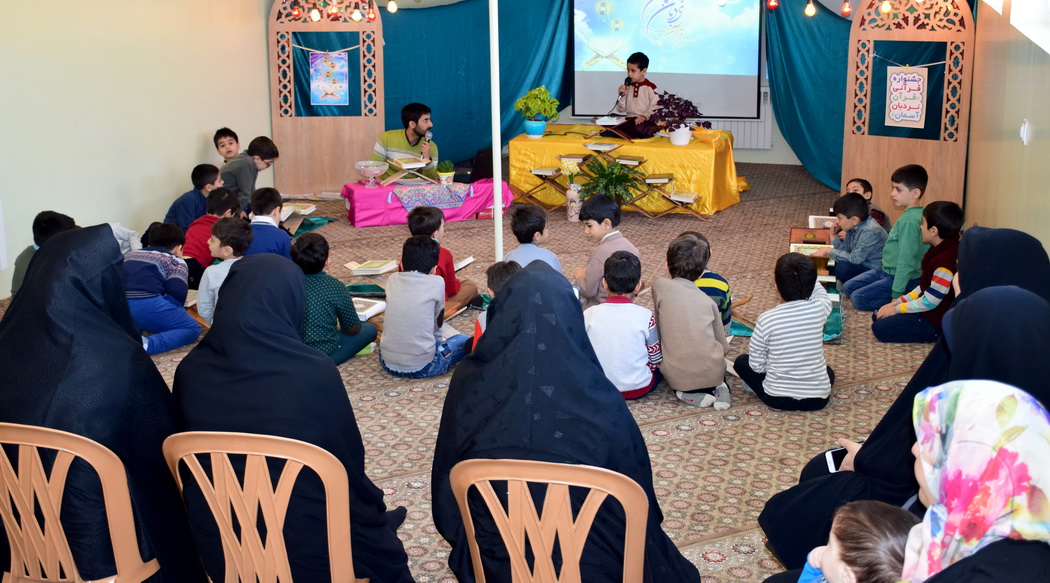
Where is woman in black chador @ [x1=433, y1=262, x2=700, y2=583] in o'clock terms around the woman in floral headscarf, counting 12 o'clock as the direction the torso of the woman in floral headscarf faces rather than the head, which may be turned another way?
The woman in black chador is roughly at 11 o'clock from the woman in floral headscarf.

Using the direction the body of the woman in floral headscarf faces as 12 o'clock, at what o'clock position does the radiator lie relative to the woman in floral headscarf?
The radiator is roughly at 1 o'clock from the woman in floral headscarf.

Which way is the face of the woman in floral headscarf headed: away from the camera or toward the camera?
away from the camera

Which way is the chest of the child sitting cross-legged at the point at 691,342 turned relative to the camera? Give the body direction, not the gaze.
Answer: away from the camera

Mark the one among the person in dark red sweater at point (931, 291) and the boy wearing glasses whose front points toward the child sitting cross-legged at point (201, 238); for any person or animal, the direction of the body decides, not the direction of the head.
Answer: the person in dark red sweater at point (931, 291)

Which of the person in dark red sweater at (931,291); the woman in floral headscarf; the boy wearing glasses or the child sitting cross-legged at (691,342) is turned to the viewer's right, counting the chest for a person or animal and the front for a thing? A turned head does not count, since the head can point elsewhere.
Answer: the boy wearing glasses

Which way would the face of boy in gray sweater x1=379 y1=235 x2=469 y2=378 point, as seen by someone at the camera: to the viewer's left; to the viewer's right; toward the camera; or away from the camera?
away from the camera

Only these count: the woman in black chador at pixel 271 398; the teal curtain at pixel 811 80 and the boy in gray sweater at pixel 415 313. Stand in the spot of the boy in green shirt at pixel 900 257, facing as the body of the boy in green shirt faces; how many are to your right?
1

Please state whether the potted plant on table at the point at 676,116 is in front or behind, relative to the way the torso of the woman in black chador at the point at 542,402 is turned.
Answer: in front

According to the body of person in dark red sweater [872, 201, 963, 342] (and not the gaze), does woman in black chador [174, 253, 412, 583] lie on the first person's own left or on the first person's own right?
on the first person's own left

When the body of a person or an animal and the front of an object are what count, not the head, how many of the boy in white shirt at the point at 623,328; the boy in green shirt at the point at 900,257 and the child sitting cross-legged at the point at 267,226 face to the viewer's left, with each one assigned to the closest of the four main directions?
1

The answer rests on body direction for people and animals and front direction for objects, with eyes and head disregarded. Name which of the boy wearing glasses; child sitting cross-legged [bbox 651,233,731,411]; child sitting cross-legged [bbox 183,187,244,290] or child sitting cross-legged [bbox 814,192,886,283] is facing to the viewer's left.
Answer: child sitting cross-legged [bbox 814,192,886,283]

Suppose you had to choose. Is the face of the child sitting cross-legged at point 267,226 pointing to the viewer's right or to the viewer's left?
to the viewer's right

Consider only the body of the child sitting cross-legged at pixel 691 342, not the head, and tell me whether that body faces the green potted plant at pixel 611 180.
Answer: yes

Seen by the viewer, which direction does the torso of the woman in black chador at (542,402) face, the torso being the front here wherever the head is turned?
away from the camera

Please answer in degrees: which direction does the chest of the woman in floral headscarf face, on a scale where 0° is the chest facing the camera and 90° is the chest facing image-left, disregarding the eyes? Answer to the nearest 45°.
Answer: approximately 135°

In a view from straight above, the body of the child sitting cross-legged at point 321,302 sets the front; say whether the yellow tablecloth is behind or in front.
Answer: in front
